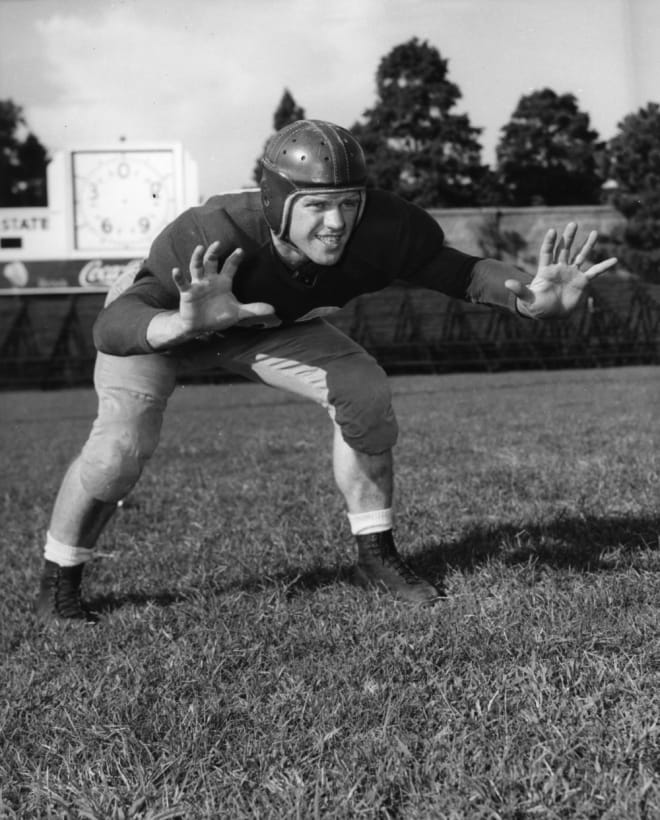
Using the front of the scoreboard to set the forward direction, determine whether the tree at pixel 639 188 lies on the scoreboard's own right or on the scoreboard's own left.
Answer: on the scoreboard's own left

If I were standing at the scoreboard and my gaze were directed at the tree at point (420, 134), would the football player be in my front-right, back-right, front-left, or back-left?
back-right

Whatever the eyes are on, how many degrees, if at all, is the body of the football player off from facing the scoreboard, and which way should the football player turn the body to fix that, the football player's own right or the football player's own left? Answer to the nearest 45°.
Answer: approximately 135° to the football player's own left

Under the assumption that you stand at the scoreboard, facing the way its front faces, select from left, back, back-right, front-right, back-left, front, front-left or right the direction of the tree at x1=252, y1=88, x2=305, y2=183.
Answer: back-left

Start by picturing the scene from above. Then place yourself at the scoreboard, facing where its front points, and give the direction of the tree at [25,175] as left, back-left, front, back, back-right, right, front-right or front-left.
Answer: back

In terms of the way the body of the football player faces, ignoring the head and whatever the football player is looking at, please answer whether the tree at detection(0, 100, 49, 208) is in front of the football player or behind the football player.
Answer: behind

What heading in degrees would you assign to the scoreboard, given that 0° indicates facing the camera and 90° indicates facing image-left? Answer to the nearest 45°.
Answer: approximately 0°

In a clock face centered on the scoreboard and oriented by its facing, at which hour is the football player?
The football player is roughly at 12 o'clock from the scoreboard.

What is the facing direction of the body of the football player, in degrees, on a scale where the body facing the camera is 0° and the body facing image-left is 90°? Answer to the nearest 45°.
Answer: approximately 315°
